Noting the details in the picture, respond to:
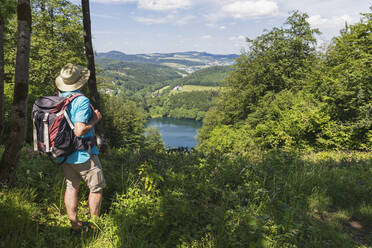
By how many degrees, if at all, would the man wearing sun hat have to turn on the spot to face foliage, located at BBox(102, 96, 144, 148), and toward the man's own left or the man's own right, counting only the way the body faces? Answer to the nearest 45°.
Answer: approximately 45° to the man's own left

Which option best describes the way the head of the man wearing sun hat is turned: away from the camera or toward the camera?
away from the camera

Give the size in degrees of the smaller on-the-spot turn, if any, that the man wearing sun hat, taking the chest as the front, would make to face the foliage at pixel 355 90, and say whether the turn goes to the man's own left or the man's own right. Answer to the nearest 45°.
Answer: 0° — they already face it

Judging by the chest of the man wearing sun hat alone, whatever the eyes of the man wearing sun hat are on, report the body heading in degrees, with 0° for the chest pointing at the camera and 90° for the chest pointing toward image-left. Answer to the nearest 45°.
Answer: approximately 225°
